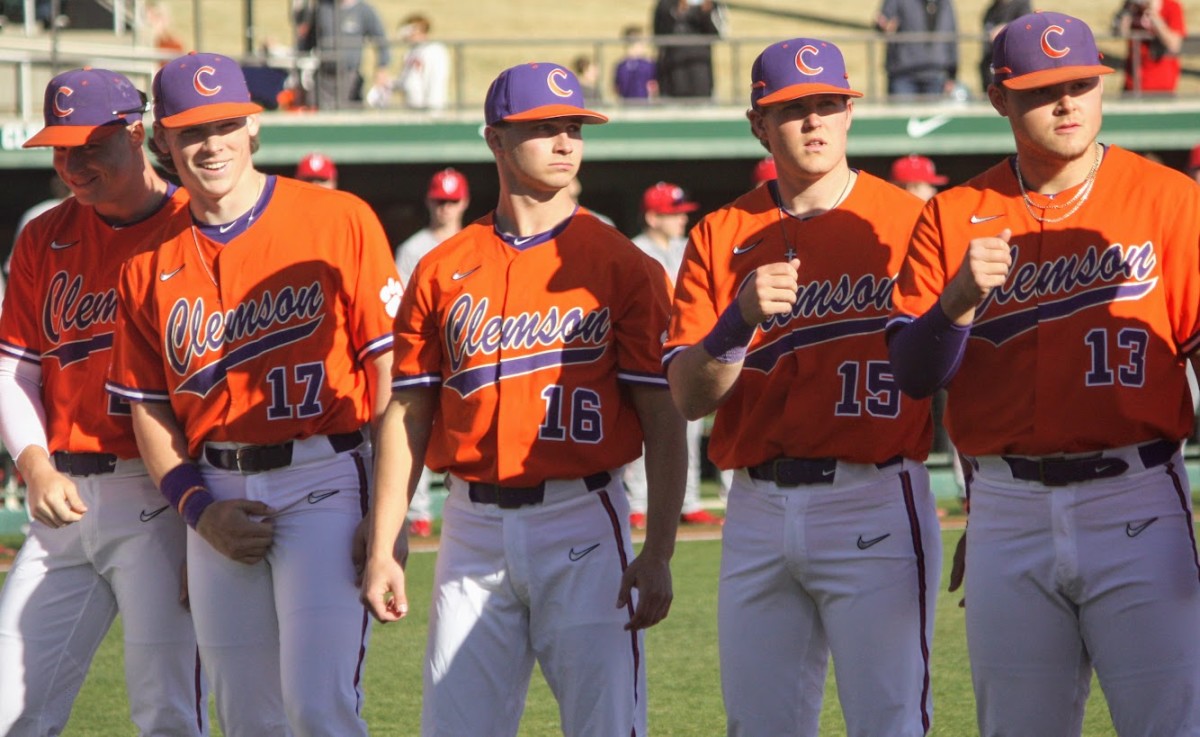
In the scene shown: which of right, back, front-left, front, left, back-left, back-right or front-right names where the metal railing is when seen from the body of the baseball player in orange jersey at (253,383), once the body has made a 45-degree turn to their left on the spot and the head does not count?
back

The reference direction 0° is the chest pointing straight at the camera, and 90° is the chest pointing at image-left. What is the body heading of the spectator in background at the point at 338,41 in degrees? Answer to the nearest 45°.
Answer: approximately 0°

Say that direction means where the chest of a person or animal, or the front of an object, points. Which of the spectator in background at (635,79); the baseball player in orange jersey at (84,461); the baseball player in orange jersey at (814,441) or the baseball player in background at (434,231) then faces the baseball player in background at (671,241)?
the spectator in background at (635,79)

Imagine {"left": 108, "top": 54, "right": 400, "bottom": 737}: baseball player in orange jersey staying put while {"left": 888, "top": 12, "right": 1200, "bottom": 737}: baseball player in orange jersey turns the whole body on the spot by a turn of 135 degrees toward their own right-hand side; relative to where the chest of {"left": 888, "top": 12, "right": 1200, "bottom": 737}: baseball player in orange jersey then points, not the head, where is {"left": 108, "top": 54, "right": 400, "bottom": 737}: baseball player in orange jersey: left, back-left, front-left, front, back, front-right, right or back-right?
front-left

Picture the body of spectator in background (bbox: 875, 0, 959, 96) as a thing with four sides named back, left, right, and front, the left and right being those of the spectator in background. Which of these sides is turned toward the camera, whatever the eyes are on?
front

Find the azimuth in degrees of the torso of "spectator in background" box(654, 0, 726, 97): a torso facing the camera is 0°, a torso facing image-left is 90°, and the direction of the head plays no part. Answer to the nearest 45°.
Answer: approximately 0°

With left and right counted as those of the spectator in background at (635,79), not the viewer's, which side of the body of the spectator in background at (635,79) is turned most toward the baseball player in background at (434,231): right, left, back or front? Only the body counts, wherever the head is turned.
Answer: front

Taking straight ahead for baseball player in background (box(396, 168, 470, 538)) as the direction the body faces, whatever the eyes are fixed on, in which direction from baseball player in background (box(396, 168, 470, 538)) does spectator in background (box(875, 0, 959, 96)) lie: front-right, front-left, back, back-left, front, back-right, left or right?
back-left

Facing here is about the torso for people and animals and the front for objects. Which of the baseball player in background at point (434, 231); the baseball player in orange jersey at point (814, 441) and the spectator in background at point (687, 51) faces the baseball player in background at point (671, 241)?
the spectator in background at point (687, 51)
